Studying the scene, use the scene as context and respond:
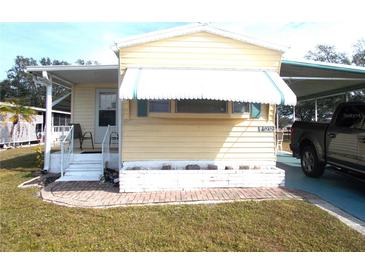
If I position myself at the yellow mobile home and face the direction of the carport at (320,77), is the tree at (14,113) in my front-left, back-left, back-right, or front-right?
back-left

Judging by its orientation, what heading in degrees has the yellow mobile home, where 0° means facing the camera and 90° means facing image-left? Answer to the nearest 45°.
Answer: approximately 0°

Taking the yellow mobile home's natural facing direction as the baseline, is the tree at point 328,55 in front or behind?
behind

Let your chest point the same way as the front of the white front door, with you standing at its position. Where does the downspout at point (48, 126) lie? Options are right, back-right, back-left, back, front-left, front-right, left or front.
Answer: front-right

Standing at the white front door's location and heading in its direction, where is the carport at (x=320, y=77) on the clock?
The carport is roughly at 10 o'clock from the white front door.
